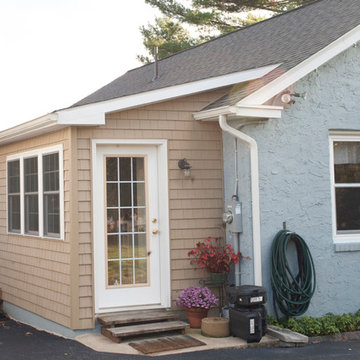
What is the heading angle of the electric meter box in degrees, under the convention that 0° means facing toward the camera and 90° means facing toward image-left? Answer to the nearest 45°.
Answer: approximately 45°

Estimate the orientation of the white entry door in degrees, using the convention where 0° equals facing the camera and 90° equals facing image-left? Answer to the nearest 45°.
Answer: approximately 0°

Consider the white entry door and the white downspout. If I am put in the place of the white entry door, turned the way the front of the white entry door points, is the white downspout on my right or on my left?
on my left

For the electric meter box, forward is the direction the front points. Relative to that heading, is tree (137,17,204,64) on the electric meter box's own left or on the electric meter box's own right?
on the electric meter box's own right

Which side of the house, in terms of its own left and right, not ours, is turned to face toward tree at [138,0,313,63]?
back

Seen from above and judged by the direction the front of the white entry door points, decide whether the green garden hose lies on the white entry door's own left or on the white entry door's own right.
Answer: on the white entry door's own left

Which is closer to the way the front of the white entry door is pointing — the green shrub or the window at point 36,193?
the green shrub

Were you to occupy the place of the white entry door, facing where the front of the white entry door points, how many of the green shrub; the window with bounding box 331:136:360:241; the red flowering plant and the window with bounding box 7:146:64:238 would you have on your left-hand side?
3
